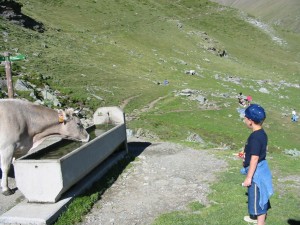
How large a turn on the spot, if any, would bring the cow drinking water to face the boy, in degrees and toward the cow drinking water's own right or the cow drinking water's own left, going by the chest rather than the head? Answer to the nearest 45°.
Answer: approximately 45° to the cow drinking water's own right

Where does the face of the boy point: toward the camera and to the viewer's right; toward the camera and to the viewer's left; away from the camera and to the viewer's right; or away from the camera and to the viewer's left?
away from the camera and to the viewer's left

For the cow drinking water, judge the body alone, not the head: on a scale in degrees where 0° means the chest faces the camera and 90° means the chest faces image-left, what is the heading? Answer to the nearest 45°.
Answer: approximately 270°
